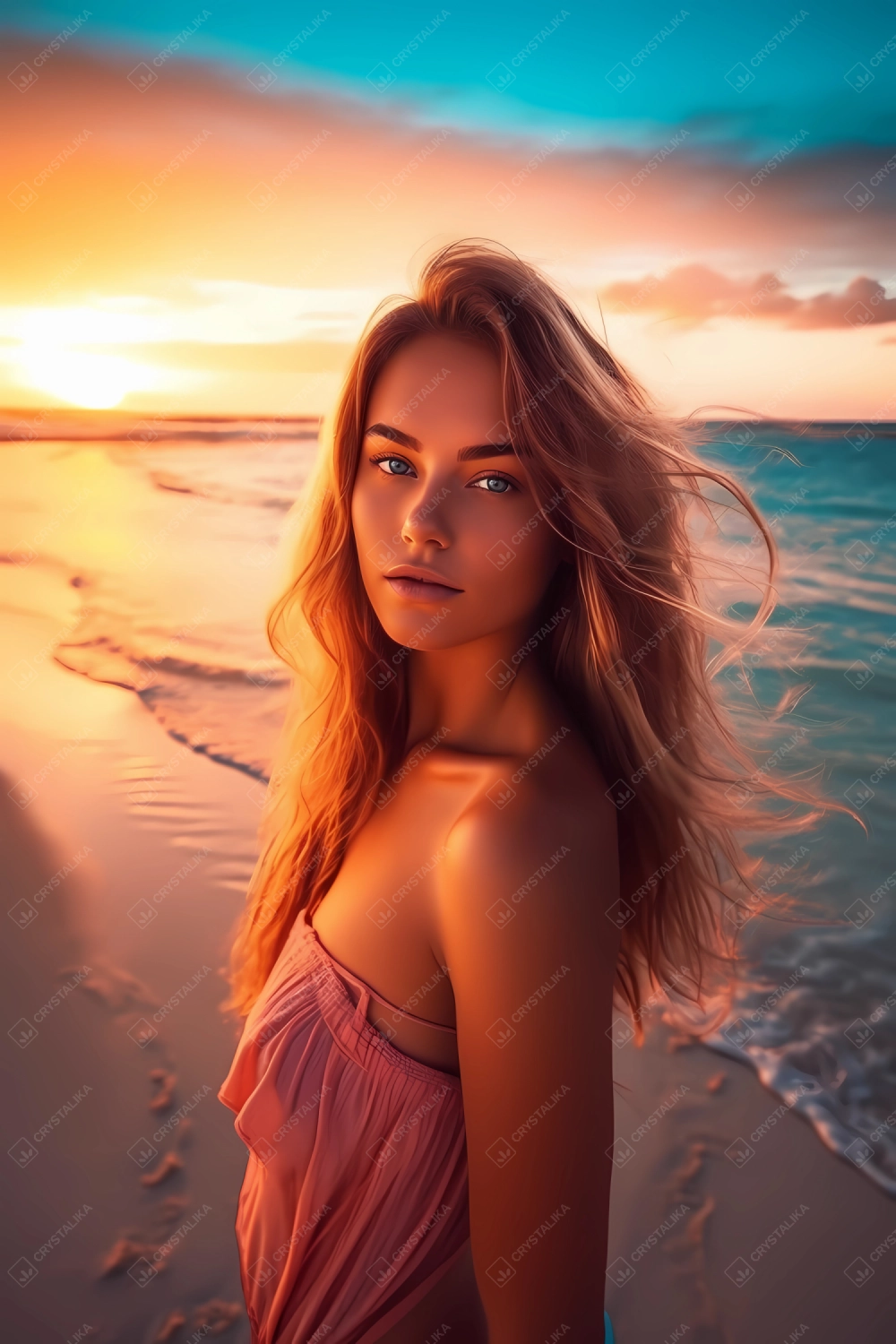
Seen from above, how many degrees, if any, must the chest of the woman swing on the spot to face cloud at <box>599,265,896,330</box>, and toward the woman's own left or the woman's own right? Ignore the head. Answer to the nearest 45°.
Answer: approximately 135° to the woman's own right

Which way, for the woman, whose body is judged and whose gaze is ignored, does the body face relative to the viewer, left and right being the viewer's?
facing the viewer and to the left of the viewer
